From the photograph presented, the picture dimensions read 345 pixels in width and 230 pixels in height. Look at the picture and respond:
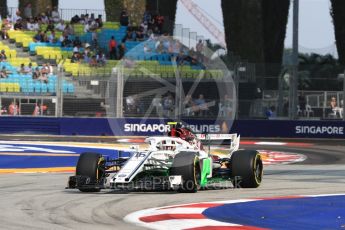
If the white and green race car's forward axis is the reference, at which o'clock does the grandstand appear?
The grandstand is roughly at 4 o'clock from the white and green race car.

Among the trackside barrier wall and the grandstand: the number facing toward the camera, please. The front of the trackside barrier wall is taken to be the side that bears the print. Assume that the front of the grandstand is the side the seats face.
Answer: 2

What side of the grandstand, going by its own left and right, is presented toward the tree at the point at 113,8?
back

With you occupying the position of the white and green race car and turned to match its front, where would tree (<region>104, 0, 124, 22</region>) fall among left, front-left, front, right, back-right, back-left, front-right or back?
back-right

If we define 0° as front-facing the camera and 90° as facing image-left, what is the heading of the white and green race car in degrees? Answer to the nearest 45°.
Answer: approximately 45°
